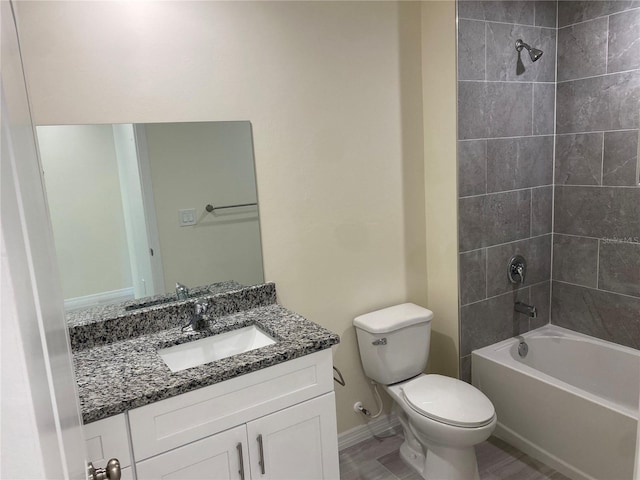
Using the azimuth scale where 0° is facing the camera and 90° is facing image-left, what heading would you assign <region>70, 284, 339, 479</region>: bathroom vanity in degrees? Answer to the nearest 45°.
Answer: approximately 315°

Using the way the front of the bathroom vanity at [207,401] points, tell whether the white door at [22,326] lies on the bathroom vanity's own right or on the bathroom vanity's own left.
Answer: on the bathroom vanity's own right

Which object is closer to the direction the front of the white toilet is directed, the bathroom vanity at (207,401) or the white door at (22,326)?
the white door

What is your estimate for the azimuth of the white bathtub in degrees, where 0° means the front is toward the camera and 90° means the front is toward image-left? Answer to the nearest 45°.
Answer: approximately 45°

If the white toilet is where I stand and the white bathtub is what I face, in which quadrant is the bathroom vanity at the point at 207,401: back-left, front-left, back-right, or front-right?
back-right

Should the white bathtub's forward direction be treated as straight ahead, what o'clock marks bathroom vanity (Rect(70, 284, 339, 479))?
The bathroom vanity is roughly at 12 o'clock from the white bathtub.

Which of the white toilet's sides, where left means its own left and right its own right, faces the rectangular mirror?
right

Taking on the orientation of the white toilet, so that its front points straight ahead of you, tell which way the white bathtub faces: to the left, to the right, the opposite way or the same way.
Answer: to the right

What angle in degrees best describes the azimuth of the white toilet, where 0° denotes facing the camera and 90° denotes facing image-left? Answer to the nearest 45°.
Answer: approximately 315°
